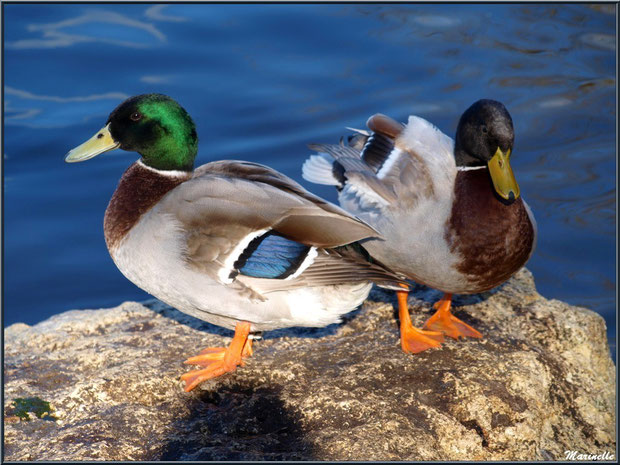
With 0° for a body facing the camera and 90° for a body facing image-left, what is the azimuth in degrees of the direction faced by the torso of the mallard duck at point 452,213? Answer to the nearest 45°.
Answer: approximately 315°

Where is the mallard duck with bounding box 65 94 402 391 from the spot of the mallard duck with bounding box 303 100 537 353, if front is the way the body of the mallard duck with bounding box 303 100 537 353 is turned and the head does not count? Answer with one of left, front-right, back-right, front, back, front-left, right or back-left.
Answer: right

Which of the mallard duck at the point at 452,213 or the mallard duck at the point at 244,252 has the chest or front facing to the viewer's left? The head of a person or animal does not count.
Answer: the mallard duck at the point at 244,252

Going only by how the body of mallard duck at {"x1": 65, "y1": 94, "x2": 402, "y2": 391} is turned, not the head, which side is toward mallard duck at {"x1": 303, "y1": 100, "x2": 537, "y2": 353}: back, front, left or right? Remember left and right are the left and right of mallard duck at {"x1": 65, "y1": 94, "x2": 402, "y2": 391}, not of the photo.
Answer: back

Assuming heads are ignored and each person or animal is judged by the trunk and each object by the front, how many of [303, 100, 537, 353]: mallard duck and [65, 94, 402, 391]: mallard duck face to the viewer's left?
1

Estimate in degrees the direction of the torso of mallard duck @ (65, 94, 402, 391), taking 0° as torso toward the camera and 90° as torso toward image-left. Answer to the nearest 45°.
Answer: approximately 90°
